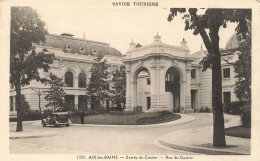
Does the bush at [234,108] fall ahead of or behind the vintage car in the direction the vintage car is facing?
behind

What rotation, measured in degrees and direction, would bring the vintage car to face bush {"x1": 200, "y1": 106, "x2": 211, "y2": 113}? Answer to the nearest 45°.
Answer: approximately 180°

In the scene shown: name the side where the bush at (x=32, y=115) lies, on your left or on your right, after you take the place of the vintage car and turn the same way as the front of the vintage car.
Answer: on your right

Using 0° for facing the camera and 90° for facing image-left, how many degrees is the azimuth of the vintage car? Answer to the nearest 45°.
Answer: approximately 45°

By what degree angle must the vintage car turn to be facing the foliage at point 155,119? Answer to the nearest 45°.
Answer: approximately 135° to its left

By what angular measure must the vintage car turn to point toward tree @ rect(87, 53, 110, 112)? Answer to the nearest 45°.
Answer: approximately 135° to its right

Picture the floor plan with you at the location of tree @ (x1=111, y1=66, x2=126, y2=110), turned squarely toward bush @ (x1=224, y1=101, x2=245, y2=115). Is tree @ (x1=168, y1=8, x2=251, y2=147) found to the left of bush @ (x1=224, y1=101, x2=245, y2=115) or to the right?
right
